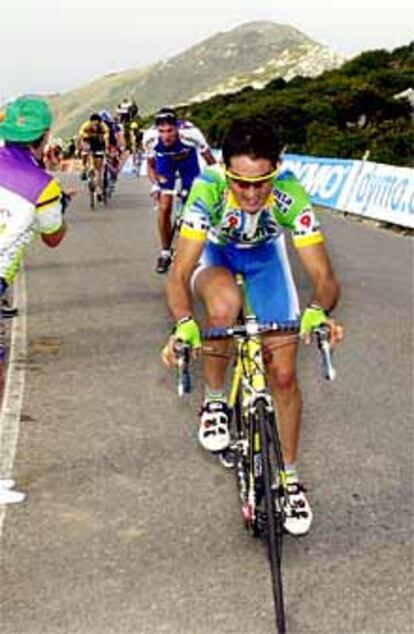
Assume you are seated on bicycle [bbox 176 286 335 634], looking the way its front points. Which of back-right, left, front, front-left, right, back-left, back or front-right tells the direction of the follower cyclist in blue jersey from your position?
back

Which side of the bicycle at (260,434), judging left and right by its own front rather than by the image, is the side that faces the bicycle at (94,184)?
back

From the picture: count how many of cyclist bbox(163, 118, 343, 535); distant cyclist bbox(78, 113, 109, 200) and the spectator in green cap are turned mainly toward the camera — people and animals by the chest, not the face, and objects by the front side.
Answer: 2

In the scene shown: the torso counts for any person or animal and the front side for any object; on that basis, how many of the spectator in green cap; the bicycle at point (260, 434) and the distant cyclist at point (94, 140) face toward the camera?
2

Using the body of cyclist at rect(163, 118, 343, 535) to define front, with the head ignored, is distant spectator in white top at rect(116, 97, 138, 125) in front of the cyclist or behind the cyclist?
behind

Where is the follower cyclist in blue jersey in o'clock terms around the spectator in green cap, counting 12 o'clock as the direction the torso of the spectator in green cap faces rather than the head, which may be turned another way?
The follower cyclist in blue jersey is roughly at 11 o'clock from the spectator in green cap.

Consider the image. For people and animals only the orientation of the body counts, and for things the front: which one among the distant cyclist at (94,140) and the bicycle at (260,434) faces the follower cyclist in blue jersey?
the distant cyclist

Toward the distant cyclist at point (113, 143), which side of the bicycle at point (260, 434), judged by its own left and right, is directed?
back
